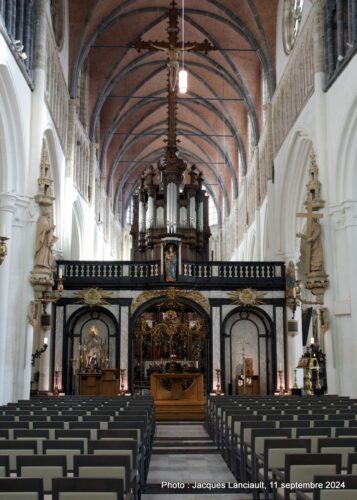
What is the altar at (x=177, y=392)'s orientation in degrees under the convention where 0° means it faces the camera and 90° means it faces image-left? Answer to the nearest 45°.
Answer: approximately 0°

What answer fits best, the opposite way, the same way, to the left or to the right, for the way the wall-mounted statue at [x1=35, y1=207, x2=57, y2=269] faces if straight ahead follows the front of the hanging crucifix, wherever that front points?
to the left

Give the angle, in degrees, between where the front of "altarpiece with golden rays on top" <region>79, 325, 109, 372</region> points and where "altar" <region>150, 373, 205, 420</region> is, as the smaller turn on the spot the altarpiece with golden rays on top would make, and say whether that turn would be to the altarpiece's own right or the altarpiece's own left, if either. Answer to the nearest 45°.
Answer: approximately 45° to the altarpiece's own left

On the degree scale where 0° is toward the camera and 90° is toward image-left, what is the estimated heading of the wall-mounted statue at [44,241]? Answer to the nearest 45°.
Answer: approximately 270°

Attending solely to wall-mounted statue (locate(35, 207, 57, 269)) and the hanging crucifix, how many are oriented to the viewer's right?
1

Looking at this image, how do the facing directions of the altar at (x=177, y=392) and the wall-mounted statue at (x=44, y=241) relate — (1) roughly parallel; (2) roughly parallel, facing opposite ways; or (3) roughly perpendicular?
roughly perpendicular
